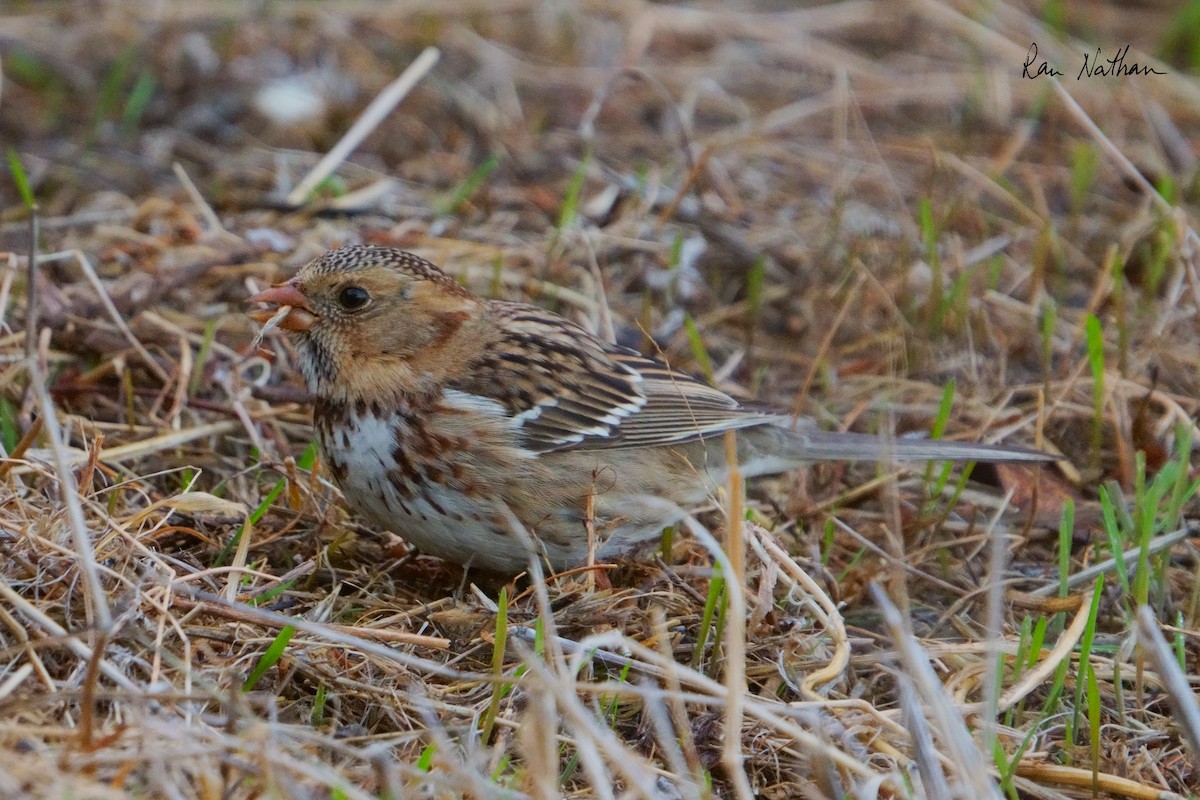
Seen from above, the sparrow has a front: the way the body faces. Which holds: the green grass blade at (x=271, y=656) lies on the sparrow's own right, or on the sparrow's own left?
on the sparrow's own left

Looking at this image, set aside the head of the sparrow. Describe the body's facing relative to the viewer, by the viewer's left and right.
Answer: facing to the left of the viewer
